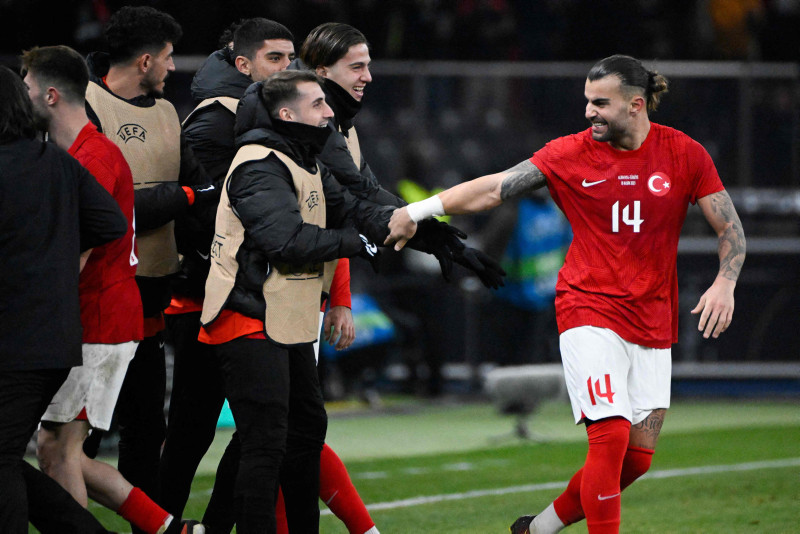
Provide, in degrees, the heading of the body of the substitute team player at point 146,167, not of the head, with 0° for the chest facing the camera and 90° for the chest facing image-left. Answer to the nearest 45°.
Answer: approximately 315°

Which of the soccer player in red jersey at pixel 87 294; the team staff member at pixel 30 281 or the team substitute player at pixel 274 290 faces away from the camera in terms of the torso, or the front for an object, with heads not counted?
the team staff member at pixel 30 281

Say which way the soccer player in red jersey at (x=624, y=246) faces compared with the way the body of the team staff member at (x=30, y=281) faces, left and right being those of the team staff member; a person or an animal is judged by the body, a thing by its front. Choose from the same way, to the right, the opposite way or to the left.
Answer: the opposite way

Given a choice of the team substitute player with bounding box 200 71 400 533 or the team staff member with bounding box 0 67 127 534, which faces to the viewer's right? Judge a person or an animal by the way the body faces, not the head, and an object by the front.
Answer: the team substitute player with bounding box 200 71 400 533

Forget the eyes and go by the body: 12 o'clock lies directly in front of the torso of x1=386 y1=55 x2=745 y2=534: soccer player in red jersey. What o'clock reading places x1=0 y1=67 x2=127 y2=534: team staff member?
The team staff member is roughly at 2 o'clock from the soccer player in red jersey.

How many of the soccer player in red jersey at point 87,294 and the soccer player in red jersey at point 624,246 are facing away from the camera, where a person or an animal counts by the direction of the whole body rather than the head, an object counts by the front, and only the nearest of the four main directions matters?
0

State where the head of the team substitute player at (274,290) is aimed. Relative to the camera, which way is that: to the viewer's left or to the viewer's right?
to the viewer's right

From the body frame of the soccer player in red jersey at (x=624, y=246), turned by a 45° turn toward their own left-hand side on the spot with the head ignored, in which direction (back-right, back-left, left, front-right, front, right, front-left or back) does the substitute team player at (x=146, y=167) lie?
back-right

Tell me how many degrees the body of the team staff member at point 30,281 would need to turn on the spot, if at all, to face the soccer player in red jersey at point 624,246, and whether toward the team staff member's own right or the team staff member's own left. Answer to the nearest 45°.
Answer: approximately 90° to the team staff member's own right

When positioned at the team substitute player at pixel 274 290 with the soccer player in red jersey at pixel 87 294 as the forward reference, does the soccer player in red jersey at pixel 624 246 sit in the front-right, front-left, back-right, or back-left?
back-right

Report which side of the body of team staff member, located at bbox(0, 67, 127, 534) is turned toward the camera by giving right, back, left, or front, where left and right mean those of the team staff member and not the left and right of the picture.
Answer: back

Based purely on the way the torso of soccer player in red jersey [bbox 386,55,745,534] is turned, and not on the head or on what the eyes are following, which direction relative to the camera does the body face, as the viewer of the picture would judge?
toward the camera

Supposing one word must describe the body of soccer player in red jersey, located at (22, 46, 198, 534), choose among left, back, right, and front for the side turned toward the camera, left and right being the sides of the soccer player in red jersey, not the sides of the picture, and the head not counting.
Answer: left
